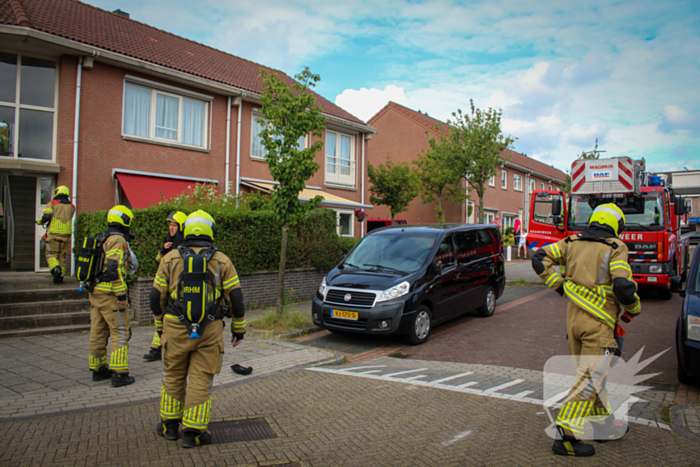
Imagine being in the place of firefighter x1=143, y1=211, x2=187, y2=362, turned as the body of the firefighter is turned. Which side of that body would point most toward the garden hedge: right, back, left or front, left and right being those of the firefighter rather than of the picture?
back

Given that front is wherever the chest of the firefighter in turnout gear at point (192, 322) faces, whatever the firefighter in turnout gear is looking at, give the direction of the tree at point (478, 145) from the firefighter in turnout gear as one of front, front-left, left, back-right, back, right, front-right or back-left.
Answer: front-right

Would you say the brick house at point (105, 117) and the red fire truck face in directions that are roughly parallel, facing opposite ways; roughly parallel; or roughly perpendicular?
roughly perpendicular

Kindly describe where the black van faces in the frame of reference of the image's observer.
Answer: facing the viewer and to the left of the viewer

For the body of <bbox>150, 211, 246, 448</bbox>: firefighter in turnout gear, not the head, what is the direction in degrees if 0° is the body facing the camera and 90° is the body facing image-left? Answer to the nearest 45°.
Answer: approximately 180°

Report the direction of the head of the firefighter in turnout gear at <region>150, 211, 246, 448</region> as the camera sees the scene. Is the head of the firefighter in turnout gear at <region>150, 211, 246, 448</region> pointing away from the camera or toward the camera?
away from the camera

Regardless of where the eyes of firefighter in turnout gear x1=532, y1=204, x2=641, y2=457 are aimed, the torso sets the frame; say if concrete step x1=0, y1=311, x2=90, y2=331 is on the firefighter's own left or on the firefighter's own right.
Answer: on the firefighter's own left

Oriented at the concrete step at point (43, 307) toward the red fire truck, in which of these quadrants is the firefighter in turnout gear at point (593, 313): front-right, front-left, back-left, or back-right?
front-right

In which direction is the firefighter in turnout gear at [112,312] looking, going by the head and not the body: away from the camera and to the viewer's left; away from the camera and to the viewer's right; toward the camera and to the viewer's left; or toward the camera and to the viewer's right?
away from the camera and to the viewer's right

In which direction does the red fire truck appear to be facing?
toward the camera

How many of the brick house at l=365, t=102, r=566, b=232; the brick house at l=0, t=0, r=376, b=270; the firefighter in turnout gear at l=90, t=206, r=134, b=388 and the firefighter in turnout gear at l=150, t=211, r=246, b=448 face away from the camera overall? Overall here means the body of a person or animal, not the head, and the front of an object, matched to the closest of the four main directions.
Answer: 1

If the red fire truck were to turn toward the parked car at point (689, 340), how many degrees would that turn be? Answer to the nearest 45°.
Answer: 0° — it already faces it

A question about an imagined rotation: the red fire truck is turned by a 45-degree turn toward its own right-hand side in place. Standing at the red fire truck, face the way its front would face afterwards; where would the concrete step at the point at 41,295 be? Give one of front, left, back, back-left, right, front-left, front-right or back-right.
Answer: front

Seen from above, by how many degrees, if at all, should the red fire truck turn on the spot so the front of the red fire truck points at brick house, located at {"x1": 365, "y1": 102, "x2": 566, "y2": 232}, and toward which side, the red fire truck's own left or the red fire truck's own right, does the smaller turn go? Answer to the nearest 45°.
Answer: approximately 135° to the red fire truck's own right

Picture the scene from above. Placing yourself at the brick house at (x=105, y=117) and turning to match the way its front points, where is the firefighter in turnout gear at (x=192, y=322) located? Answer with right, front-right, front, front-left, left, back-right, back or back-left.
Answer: front-right

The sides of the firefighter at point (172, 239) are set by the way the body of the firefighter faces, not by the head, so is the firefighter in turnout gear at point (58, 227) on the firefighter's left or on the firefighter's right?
on the firefighter's right

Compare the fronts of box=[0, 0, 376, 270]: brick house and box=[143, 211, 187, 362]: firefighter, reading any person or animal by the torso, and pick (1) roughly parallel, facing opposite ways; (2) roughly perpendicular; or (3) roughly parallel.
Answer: roughly perpendicular

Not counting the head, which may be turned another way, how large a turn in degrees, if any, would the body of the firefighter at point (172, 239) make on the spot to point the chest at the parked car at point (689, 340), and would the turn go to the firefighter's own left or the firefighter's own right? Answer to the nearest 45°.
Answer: approximately 90° to the firefighter's own left
